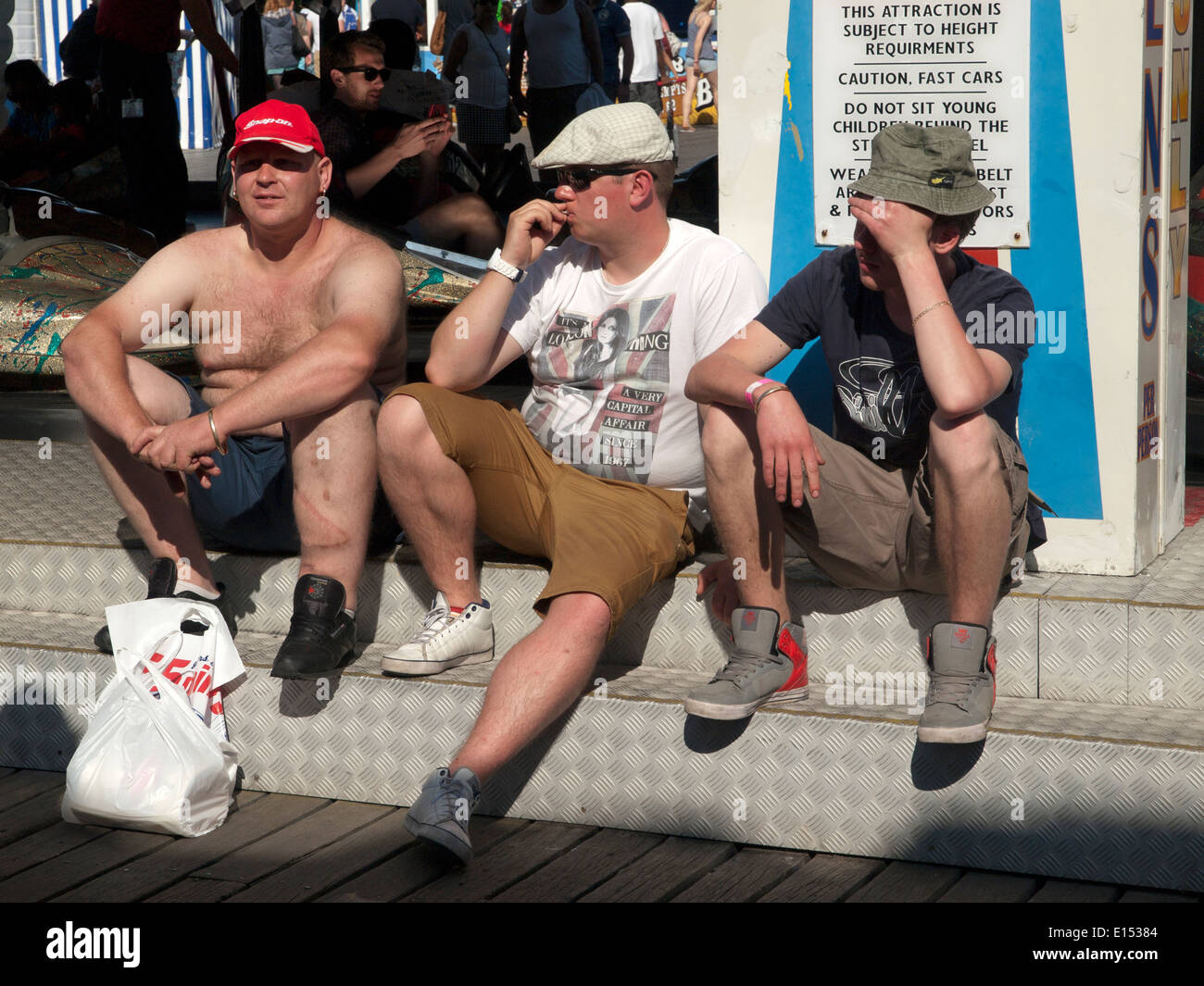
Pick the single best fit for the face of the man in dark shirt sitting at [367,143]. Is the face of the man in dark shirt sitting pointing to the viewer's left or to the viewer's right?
to the viewer's right

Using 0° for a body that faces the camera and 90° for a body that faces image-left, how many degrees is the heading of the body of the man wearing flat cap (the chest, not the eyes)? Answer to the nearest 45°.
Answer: approximately 45°

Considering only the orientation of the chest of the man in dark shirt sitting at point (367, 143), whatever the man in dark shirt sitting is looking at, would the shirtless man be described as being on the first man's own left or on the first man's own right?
on the first man's own right

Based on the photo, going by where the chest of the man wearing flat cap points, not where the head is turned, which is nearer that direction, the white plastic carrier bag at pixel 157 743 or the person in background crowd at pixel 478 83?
the white plastic carrier bag

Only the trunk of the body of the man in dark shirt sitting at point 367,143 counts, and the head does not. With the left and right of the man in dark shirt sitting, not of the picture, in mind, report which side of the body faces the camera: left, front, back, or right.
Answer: right

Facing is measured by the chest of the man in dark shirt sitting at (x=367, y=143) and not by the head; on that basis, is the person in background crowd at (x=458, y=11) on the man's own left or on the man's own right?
on the man's own left

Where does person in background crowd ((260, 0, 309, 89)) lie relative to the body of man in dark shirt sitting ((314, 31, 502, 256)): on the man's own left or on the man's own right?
on the man's own left

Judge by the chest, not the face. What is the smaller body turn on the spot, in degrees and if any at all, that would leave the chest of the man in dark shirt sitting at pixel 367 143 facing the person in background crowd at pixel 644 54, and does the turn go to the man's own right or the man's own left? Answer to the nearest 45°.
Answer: approximately 90° to the man's own left

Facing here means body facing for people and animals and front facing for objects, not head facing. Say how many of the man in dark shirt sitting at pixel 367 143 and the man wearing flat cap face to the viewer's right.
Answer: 1

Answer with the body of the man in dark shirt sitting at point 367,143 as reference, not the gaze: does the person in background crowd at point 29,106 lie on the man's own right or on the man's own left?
on the man's own left

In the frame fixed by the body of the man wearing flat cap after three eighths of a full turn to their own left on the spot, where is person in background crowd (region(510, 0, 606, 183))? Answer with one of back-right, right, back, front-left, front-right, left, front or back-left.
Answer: left
